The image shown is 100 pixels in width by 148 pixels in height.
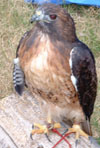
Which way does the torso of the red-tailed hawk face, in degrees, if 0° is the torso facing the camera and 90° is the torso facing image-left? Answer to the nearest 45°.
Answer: approximately 45°
